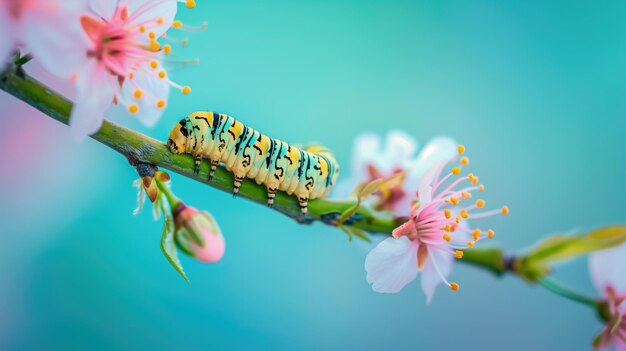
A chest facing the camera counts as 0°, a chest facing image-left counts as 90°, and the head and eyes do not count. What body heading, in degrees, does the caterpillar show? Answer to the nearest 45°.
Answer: approximately 90°
